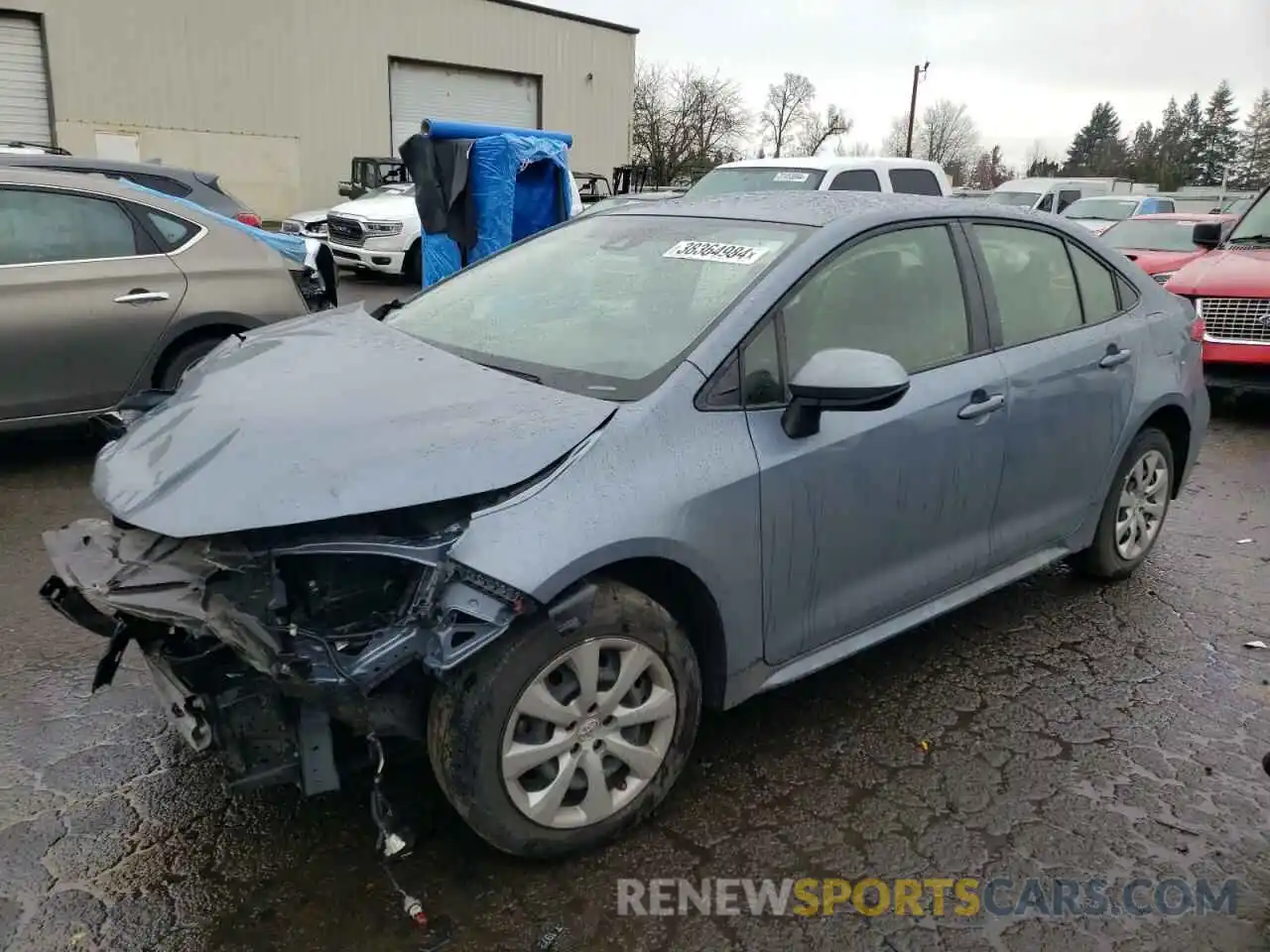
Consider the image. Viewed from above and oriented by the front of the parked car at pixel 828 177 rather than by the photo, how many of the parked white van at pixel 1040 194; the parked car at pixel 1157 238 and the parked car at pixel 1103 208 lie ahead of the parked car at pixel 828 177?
0

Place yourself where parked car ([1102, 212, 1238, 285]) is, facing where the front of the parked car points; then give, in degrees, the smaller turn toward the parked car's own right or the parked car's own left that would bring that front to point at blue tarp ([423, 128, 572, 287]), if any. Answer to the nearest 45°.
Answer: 0° — it already faces it

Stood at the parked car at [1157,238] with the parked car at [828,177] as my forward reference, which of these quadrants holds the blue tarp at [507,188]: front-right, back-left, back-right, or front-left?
front-left

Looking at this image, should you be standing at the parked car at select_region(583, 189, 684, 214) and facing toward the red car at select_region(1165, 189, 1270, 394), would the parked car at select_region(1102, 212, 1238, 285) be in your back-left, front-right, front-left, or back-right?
front-left

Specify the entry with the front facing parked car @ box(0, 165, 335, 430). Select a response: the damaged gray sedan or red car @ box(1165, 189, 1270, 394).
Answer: the red car

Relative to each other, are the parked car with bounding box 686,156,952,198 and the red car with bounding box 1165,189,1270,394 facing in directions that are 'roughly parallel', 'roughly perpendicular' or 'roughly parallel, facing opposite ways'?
roughly parallel

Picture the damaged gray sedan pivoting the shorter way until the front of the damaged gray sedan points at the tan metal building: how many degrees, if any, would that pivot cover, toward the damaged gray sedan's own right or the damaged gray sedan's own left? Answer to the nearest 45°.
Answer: approximately 135° to the damaged gray sedan's own right

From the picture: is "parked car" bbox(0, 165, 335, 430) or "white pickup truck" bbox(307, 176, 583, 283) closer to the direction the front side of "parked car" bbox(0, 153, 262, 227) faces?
the parked car

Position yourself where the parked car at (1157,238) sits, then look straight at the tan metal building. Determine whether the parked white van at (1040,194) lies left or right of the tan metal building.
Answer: right

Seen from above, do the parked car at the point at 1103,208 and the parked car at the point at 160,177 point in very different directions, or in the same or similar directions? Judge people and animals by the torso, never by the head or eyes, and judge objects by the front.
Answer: same or similar directions

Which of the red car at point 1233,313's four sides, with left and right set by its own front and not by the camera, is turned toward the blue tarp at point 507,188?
right
